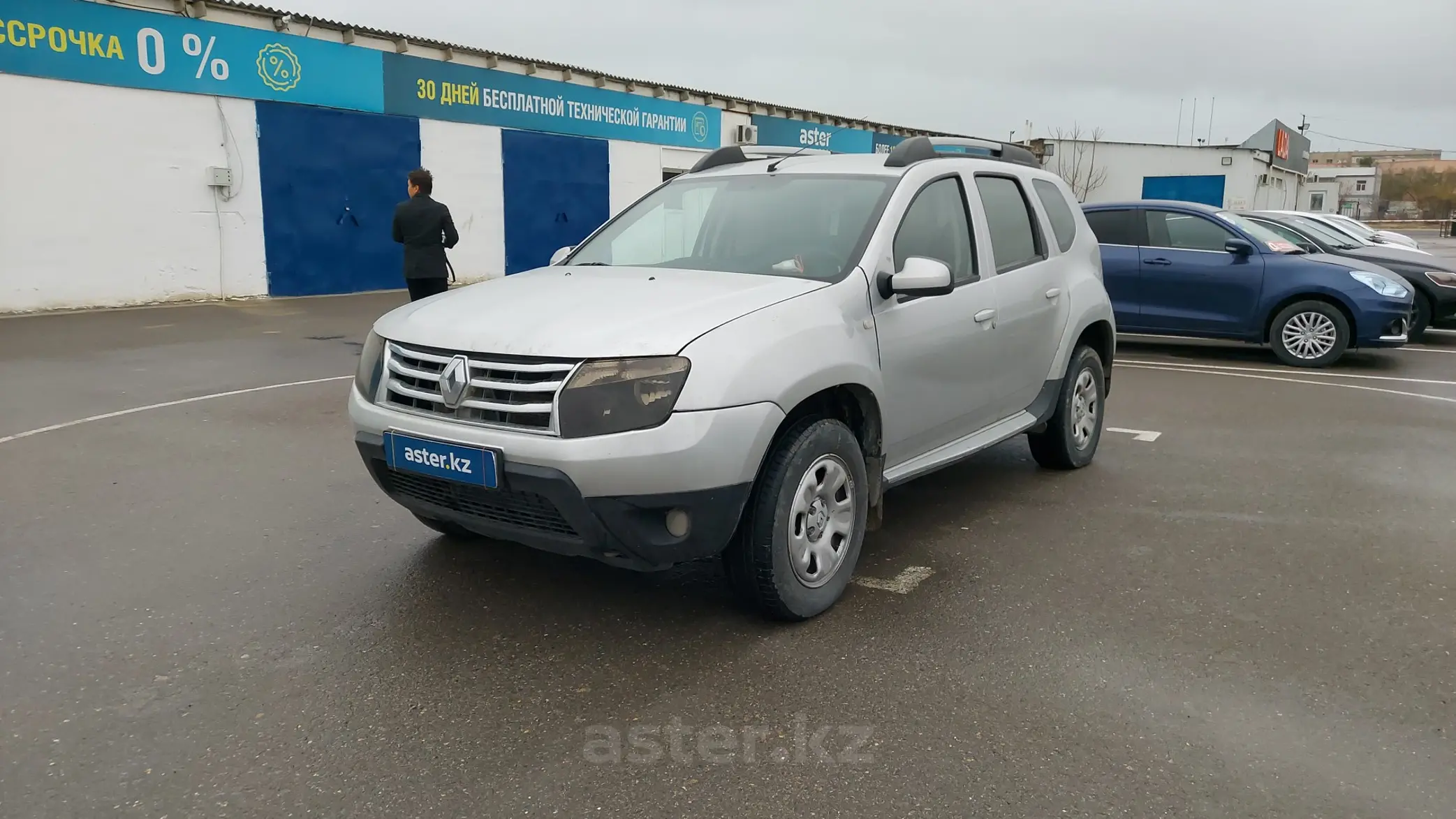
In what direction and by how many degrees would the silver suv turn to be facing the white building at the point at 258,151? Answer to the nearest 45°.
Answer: approximately 90° to its right

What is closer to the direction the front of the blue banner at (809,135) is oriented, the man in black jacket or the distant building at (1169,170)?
the man in black jacket

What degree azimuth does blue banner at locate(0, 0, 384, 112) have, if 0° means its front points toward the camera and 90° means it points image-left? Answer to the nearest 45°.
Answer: approximately 315°

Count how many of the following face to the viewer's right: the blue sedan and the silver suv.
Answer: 1

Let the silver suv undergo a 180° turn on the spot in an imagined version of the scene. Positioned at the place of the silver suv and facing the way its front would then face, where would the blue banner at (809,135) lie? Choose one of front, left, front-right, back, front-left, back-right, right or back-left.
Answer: front-left

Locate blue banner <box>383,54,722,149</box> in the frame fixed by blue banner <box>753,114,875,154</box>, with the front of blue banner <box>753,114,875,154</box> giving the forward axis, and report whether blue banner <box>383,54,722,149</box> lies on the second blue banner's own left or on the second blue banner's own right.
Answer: on the second blue banner's own right

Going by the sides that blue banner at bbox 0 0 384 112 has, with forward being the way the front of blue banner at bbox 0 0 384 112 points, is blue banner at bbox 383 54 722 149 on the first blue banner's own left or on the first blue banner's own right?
on the first blue banner's own left

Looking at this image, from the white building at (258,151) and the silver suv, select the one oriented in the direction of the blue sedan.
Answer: the white building

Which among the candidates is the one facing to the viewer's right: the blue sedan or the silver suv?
the blue sedan

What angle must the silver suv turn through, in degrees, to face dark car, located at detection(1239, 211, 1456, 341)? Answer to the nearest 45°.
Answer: approximately 180°

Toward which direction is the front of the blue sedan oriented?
to the viewer's right
